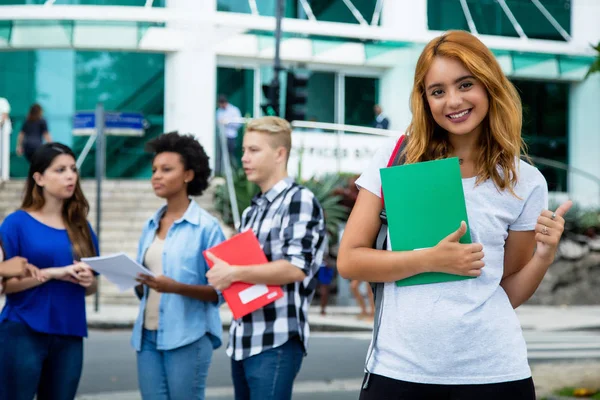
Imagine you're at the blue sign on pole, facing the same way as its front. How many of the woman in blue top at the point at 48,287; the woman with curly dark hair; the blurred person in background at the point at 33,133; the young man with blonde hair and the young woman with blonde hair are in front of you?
4

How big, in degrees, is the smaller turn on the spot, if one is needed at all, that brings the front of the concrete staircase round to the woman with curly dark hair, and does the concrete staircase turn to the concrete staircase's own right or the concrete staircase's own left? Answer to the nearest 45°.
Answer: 0° — it already faces them

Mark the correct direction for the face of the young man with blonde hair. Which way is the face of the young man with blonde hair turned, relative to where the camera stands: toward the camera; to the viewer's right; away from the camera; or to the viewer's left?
to the viewer's left

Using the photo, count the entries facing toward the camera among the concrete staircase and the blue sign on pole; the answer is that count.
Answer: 2

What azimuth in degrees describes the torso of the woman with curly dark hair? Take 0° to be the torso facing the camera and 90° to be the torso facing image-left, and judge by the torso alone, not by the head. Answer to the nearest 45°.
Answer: approximately 45°
